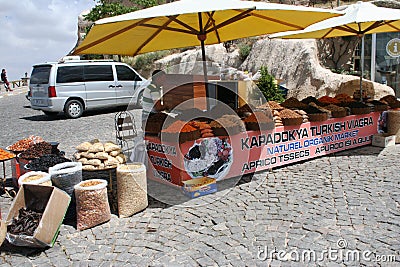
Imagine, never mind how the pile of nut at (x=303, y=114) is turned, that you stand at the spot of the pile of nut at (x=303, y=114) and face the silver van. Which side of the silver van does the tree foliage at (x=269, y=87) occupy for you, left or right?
right

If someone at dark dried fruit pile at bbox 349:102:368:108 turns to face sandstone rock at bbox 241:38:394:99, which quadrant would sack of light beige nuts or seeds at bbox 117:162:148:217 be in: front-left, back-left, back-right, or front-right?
back-left

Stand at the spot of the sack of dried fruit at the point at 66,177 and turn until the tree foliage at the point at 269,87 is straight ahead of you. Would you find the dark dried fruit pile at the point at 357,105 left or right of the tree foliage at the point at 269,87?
right
